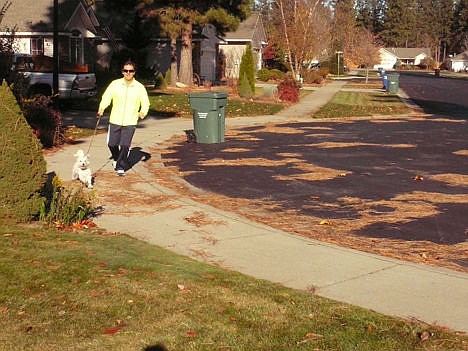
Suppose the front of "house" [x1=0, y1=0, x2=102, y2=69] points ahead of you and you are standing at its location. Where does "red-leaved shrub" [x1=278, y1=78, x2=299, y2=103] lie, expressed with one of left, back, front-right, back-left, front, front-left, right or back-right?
front-left

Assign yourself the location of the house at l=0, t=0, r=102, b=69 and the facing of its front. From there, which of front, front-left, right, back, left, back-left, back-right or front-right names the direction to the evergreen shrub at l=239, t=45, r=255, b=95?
front-left

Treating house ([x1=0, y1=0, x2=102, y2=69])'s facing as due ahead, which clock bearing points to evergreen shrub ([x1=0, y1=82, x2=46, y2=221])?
The evergreen shrub is roughly at 12 o'clock from the house.

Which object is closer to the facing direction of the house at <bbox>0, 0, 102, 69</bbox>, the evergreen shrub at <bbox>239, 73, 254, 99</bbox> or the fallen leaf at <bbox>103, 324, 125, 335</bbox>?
the fallen leaf

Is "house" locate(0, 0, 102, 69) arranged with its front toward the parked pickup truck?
yes

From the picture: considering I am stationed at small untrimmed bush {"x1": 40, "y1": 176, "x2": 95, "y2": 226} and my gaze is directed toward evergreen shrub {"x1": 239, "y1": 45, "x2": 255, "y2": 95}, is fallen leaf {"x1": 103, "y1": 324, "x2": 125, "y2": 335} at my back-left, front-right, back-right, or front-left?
back-right

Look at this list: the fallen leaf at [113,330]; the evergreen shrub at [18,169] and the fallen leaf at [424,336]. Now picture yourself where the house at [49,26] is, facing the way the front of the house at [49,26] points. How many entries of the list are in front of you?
3

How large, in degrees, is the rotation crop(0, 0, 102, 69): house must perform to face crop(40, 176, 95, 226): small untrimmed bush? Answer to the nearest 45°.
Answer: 0° — it already faces it

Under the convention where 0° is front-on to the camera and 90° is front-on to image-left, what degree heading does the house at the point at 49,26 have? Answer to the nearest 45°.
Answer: approximately 0°

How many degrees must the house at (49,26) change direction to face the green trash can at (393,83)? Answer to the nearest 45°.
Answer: approximately 90° to its left

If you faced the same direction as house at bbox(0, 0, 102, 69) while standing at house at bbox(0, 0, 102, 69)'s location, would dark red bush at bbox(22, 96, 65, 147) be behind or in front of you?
in front

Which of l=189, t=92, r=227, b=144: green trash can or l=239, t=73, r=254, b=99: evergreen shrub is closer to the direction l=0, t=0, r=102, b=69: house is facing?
the green trash can

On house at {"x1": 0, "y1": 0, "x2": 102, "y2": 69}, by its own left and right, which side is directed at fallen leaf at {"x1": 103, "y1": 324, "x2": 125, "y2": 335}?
front

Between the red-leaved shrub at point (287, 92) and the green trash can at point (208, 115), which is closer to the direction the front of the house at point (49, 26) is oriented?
the green trash can

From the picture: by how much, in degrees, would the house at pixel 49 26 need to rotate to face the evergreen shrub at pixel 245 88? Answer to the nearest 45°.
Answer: approximately 45° to its left

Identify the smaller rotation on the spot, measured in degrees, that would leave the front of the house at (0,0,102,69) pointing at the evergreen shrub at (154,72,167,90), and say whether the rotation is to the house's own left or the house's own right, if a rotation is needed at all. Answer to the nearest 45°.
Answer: approximately 45° to the house's own left

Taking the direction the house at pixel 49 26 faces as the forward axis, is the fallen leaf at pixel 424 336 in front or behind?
in front
